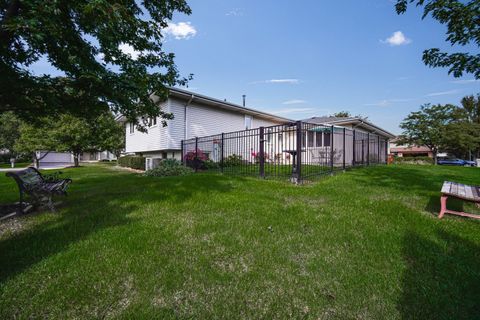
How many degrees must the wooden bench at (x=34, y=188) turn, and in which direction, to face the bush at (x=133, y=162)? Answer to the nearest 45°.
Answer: approximately 90° to its left

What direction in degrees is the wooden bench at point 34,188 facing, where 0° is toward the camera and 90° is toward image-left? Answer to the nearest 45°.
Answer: approximately 315°

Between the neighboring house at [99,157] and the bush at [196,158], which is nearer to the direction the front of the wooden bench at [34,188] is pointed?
the bush

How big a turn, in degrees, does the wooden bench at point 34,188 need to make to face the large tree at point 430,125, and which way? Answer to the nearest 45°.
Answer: approximately 45° to its left

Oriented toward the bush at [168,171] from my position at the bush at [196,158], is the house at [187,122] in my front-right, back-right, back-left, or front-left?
back-right

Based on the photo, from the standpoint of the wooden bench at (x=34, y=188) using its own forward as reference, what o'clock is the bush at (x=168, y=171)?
The bush is roughly at 9 o'clock from the wooden bench.
